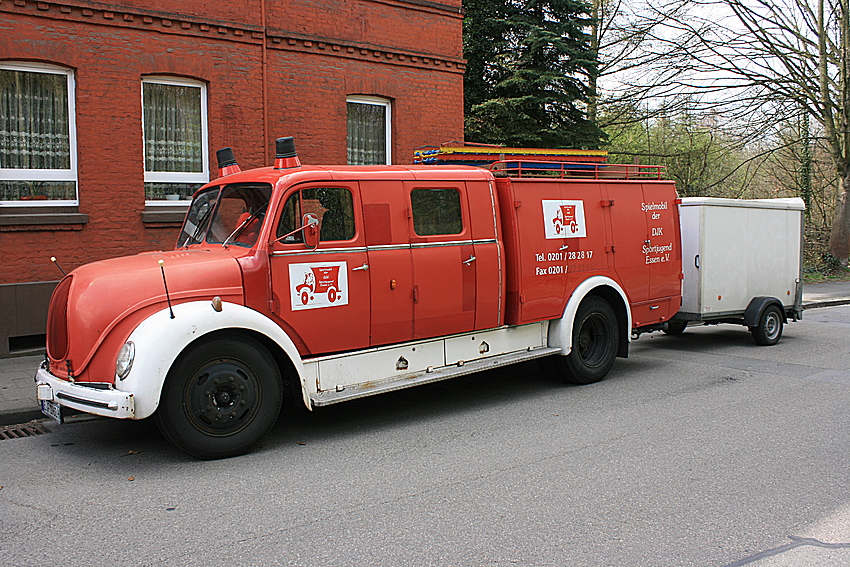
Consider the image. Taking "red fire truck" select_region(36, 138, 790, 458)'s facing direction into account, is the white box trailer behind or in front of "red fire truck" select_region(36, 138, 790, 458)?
behind

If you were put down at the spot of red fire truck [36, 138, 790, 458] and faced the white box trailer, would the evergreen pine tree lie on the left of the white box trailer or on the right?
left

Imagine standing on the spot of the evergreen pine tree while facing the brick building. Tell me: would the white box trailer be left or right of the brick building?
left

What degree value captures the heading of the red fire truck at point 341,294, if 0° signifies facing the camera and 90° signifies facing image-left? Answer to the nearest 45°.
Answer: approximately 45°

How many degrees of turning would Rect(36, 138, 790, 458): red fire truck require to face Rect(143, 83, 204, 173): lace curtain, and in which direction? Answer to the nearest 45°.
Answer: approximately 90° to its right

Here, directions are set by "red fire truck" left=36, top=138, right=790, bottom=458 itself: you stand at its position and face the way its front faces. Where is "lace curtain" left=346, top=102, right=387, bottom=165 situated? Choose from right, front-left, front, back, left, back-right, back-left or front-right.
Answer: back-right

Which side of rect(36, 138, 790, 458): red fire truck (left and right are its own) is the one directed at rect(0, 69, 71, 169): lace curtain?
right
